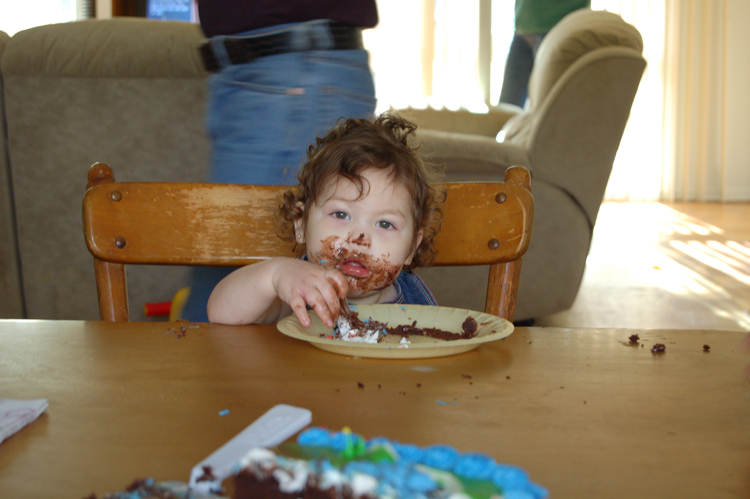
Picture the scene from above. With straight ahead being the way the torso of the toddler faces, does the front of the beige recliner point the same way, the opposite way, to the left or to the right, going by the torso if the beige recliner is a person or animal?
to the right

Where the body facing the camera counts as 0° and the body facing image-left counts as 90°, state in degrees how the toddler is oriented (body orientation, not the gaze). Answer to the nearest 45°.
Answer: approximately 0°

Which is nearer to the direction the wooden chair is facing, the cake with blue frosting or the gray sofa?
the cake with blue frosting

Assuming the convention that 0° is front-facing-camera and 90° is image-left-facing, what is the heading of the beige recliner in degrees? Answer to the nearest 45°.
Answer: approximately 90°

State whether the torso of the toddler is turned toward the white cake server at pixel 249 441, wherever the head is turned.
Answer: yes

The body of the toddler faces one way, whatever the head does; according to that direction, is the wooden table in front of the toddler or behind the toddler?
in front

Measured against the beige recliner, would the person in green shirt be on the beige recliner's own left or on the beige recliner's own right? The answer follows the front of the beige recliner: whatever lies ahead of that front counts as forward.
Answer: on the beige recliner's own right

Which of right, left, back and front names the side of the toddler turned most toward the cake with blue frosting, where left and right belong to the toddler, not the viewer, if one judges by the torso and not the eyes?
front
